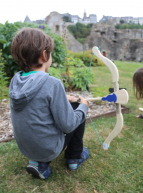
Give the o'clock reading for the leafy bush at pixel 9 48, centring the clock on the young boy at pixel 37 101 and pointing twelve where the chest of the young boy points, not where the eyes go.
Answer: The leafy bush is roughly at 10 o'clock from the young boy.

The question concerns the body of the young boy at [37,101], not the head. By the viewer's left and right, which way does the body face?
facing away from the viewer and to the right of the viewer

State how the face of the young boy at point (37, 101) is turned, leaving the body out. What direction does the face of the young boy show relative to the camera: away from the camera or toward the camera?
away from the camera
